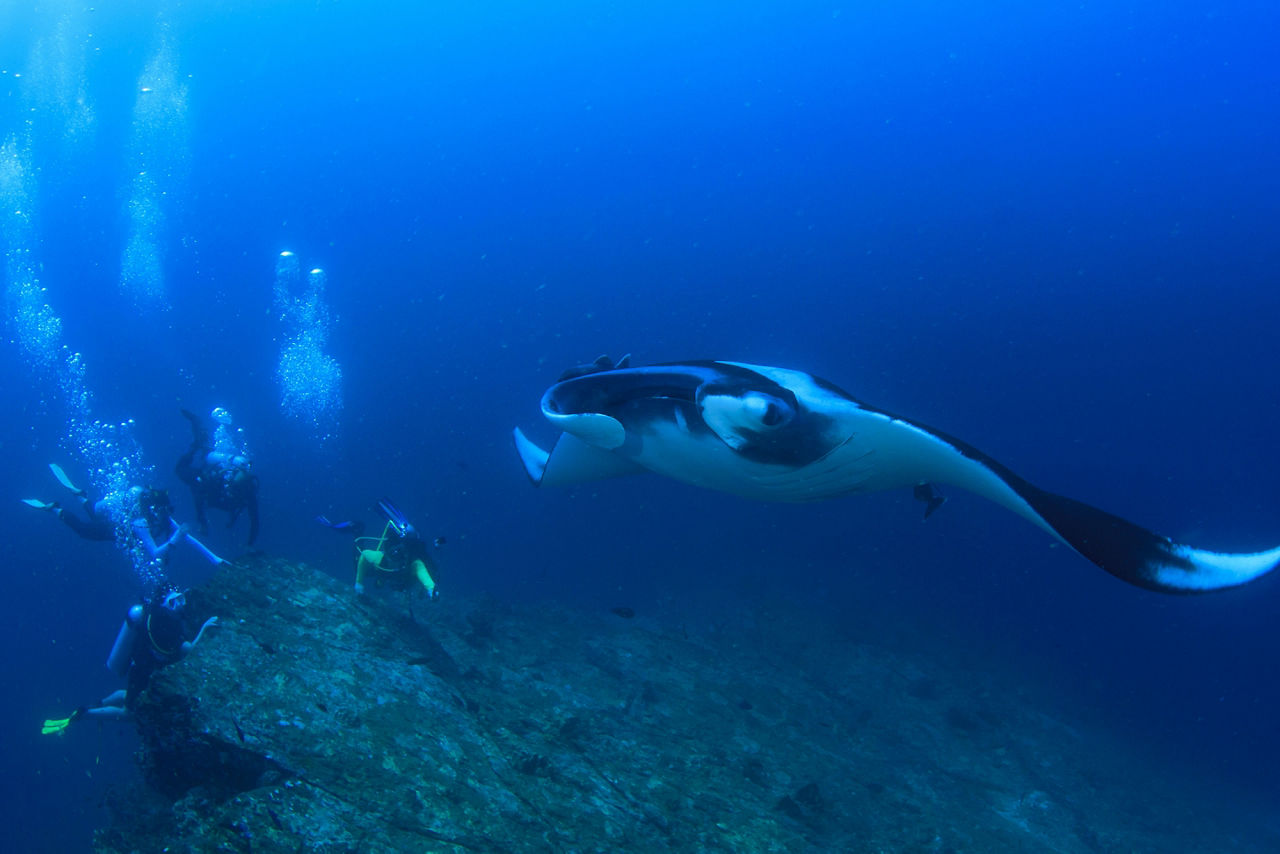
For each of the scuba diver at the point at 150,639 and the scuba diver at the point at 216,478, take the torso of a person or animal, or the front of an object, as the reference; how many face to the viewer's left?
0

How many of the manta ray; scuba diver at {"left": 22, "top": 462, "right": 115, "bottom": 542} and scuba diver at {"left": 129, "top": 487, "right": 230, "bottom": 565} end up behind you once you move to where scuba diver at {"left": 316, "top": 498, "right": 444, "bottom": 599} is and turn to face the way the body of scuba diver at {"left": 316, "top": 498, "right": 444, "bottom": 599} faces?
2

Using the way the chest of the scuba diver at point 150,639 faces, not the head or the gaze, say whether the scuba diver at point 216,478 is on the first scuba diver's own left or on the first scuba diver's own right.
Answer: on the first scuba diver's own left

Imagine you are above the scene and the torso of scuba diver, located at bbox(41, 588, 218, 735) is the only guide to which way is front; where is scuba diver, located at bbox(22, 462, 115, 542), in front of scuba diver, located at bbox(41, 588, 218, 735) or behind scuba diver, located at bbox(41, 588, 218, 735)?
behind

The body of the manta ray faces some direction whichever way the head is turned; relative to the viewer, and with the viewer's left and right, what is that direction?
facing the viewer and to the left of the viewer

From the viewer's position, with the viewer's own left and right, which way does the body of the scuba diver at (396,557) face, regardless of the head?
facing the viewer and to the right of the viewer

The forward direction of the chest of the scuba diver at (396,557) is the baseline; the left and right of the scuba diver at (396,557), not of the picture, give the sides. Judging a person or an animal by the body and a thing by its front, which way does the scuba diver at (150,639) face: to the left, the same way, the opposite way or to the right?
the same way

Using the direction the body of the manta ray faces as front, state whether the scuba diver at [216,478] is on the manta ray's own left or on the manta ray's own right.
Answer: on the manta ray's own right

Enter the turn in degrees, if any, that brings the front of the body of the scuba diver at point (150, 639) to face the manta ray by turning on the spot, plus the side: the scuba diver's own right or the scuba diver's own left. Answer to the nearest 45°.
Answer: approximately 45° to the scuba diver's own right
